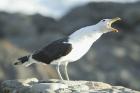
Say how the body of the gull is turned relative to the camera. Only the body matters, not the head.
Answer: to the viewer's right
